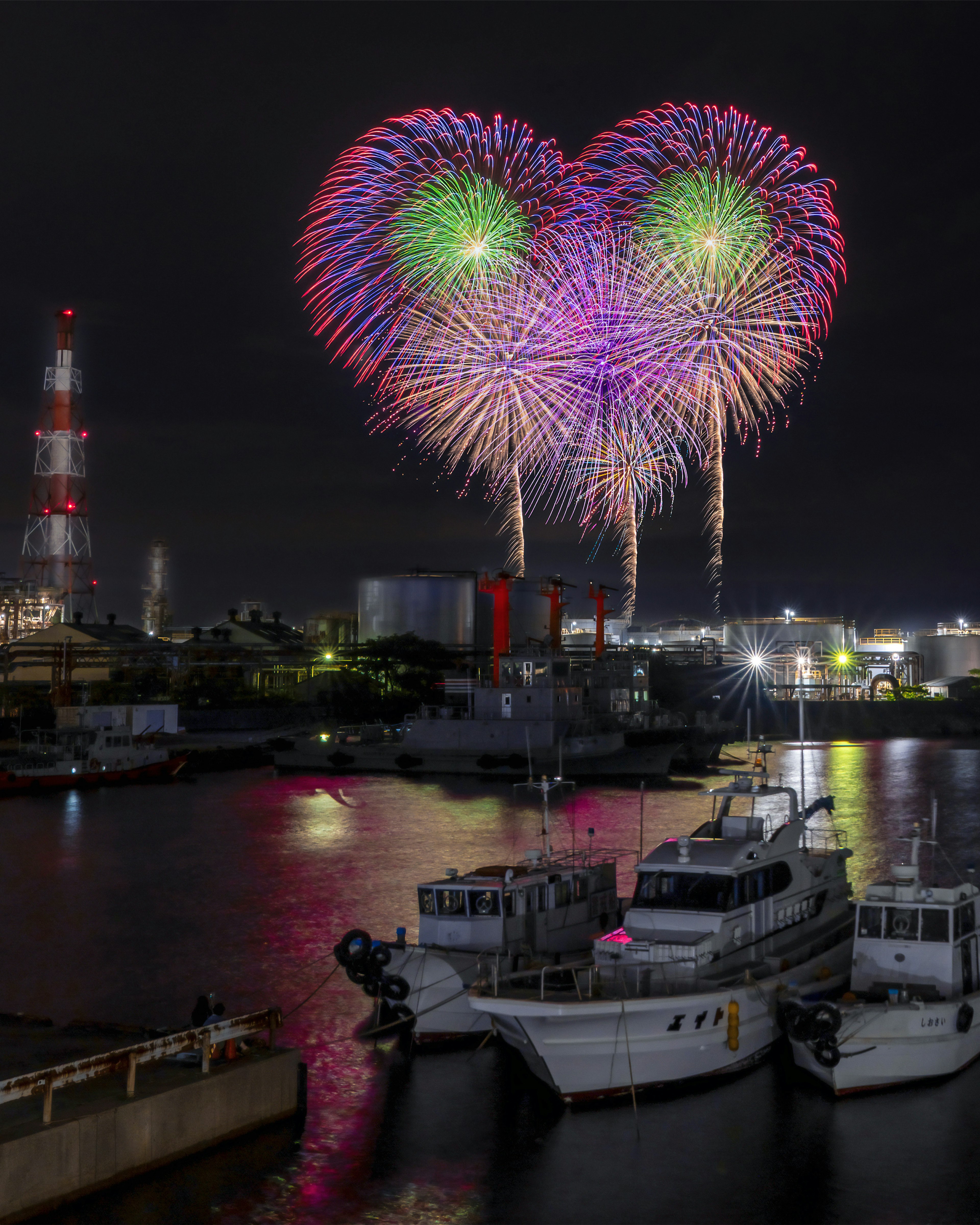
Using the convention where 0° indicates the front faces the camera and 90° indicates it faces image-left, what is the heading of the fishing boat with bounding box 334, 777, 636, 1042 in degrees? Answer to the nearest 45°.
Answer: approximately 45°

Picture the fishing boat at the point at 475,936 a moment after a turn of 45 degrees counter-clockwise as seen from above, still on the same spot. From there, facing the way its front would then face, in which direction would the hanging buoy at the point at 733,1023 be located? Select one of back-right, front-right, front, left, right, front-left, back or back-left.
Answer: front-left
